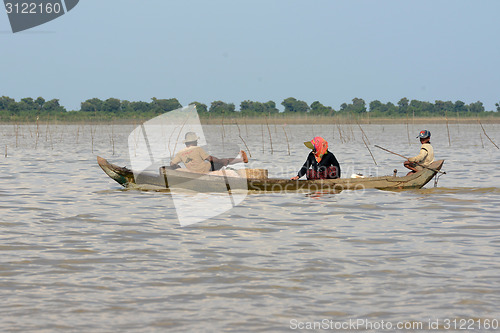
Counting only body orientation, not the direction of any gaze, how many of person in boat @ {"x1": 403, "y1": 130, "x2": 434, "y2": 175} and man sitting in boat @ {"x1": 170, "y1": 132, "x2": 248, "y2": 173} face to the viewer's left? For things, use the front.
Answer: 1

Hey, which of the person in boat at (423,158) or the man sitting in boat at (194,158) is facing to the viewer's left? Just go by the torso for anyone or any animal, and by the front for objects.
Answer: the person in boat

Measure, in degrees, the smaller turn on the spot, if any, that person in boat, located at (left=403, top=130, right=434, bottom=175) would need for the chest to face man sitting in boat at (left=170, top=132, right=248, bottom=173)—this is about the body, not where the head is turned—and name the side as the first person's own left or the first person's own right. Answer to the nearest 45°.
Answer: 0° — they already face them

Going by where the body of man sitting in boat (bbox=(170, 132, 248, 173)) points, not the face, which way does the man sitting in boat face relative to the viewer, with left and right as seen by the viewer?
facing away from the viewer and to the right of the viewer

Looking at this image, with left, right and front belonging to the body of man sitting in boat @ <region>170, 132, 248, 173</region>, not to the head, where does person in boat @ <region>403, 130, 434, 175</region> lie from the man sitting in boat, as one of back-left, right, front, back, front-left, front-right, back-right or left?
front-right

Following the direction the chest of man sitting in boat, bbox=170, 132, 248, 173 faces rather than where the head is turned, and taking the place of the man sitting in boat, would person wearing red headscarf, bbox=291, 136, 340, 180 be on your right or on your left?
on your right

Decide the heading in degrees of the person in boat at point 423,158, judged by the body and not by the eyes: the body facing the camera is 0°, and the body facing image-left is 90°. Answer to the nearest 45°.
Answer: approximately 90°
